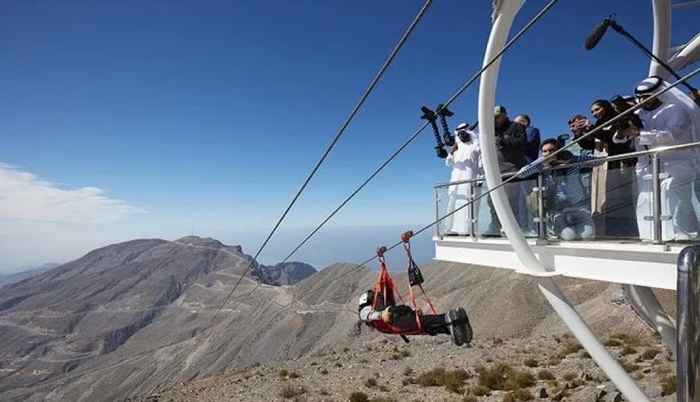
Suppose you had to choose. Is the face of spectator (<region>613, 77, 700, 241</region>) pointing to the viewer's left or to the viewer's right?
to the viewer's left

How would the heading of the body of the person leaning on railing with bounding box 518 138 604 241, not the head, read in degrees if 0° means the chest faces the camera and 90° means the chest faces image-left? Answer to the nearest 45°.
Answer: approximately 45°

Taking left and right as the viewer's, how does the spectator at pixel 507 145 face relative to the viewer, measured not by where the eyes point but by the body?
facing the viewer and to the left of the viewer

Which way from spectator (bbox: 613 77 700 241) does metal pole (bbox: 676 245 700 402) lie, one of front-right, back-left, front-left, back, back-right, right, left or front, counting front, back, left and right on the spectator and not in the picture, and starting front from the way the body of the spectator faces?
front-left

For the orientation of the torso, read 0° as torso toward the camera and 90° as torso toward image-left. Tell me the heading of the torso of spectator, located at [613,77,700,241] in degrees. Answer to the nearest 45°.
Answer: approximately 45°

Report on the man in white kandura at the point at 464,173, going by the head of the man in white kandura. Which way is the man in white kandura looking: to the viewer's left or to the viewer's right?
to the viewer's left
